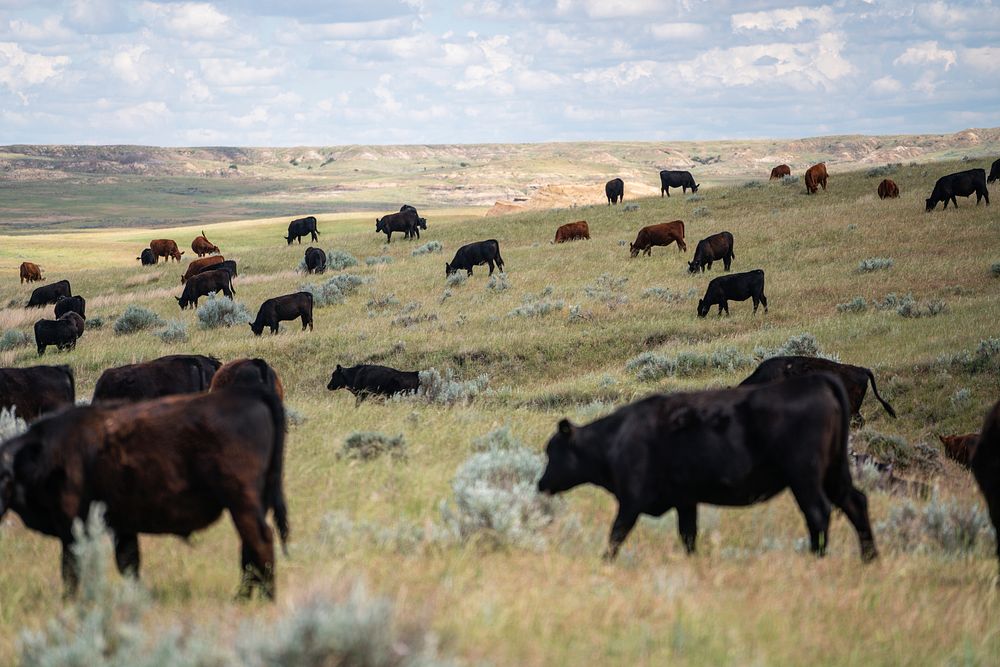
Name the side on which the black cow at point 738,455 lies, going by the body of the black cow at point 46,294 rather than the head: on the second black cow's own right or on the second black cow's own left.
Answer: on the second black cow's own left

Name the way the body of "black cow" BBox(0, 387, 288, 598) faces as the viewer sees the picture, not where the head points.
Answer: to the viewer's left

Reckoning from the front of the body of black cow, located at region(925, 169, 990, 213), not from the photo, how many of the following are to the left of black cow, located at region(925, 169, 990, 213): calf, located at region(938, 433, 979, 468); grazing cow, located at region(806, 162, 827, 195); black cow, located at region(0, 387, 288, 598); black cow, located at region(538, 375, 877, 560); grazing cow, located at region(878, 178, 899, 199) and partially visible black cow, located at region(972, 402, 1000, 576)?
4

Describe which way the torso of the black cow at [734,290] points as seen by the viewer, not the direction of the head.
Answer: to the viewer's left

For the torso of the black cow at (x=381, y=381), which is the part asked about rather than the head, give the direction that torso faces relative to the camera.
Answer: to the viewer's left

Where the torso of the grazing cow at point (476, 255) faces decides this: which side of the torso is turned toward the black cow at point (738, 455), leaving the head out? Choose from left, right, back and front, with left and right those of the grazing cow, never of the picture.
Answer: left

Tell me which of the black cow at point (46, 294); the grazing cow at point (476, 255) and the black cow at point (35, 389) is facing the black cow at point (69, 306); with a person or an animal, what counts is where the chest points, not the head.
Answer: the grazing cow

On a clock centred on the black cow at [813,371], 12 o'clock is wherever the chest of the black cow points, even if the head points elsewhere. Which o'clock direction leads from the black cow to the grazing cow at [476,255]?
The grazing cow is roughly at 2 o'clock from the black cow.

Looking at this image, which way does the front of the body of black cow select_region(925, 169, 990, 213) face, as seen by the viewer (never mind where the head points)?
to the viewer's left

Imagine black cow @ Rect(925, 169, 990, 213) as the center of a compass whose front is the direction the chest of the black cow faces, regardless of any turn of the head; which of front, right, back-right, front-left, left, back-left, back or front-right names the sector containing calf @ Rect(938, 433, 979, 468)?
left

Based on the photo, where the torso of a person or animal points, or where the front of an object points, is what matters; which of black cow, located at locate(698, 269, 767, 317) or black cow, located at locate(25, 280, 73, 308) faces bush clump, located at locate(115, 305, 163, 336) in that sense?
black cow, located at locate(698, 269, 767, 317)

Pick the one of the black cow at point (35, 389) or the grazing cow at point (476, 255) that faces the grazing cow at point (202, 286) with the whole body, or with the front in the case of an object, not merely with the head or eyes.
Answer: the grazing cow at point (476, 255)

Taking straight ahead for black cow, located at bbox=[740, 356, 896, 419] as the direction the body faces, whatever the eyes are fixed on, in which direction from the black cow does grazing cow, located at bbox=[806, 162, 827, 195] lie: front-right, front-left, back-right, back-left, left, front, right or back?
right

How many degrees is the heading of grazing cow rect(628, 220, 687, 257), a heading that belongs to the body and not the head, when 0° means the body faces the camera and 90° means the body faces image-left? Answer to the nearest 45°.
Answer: approximately 90°

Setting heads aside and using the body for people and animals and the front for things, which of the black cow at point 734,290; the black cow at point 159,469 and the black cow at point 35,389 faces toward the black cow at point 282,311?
the black cow at point 734,290
